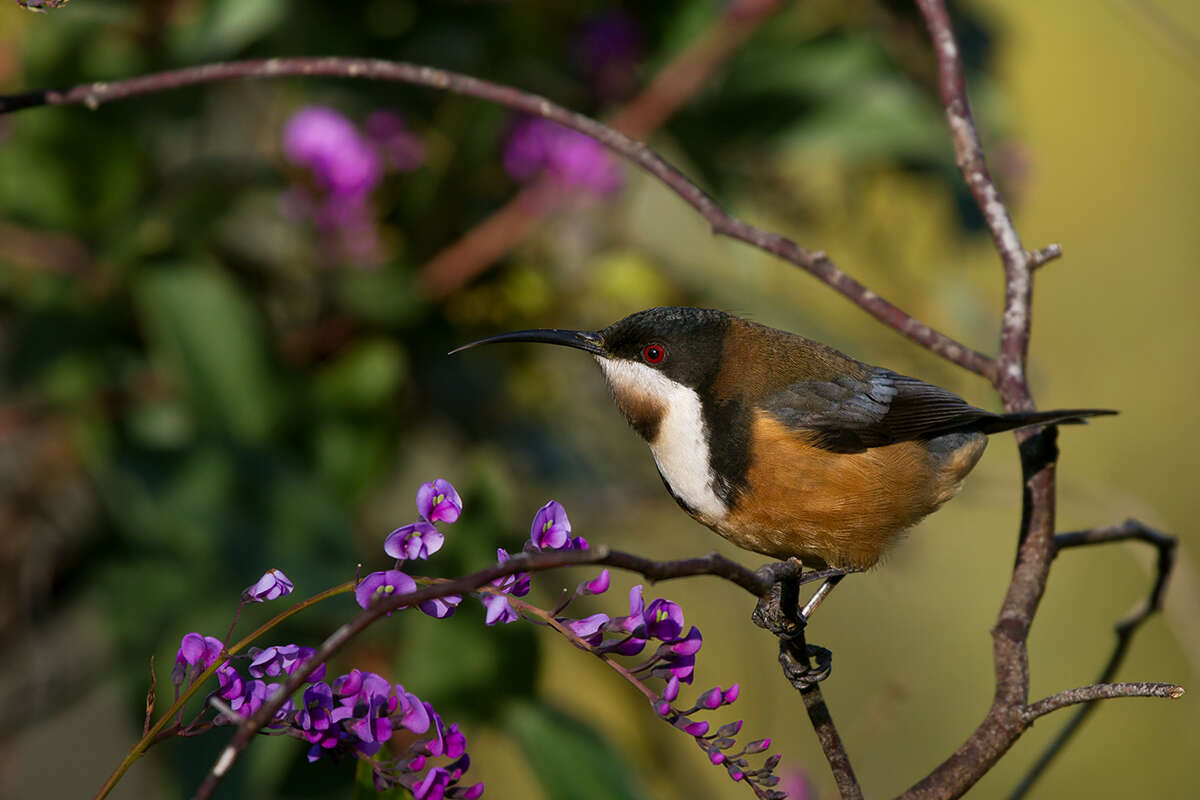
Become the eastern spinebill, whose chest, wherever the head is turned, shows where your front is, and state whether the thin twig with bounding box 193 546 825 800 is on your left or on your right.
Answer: on your left

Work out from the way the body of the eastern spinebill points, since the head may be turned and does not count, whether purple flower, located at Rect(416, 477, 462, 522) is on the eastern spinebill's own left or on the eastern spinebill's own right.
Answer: on the eastern spinebill's own left

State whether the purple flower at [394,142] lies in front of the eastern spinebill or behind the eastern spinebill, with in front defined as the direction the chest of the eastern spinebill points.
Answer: in front

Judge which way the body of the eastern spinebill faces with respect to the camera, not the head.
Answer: to the viewer's left
